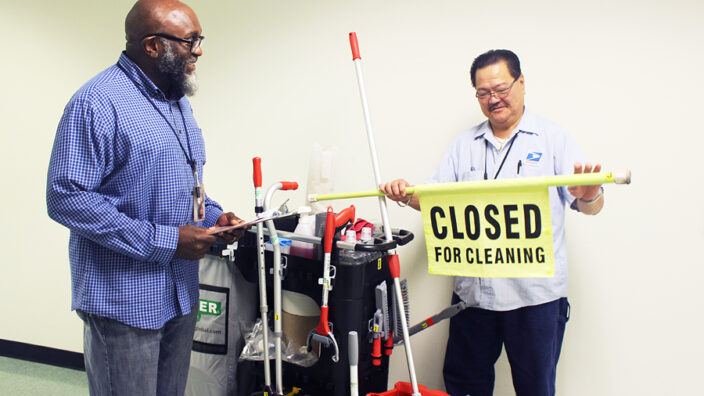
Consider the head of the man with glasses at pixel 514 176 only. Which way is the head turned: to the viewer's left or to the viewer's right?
to the viewer's left

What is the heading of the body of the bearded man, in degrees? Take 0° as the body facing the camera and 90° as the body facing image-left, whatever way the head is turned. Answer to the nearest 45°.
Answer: approximately 315°

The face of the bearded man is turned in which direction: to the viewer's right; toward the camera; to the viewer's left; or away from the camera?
to the viewer's right

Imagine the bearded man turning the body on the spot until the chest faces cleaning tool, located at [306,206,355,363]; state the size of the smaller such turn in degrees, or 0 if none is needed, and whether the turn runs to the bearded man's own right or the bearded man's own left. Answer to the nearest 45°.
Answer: approximately 45° to the bearded man's own left
